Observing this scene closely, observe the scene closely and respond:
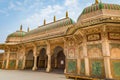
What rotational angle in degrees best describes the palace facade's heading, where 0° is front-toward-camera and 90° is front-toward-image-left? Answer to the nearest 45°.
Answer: approximately 45°
